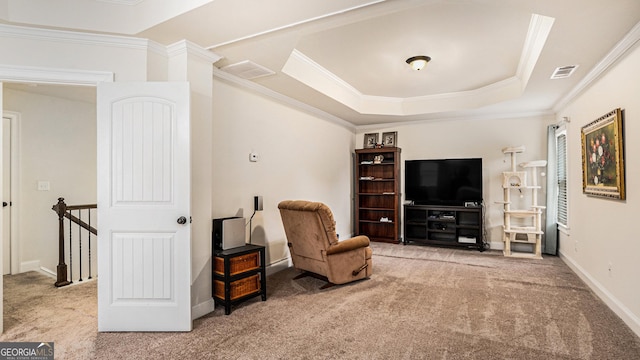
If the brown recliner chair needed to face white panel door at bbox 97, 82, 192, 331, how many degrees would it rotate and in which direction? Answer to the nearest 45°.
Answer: approximately 180°

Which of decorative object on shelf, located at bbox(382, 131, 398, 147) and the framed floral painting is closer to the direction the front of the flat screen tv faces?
the framed floral painting

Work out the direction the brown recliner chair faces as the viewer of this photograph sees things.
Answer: facing away from the viewer and to the right of the viewer

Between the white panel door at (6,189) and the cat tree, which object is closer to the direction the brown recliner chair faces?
the cat tree

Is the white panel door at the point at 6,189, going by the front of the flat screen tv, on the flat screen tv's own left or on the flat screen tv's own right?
on the flat screen tv's own right

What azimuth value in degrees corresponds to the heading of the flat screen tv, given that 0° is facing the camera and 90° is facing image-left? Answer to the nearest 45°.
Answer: approximately 0°

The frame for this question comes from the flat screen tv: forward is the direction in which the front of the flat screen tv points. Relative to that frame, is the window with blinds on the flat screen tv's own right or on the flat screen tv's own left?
on the flat screen tv's own left

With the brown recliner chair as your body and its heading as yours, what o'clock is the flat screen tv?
The flat screen tv is roughly at 12 o'clock from the brown recliner chair.

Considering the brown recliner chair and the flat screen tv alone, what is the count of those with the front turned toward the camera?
1

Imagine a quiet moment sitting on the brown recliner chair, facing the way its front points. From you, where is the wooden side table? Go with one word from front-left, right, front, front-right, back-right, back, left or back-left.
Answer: back

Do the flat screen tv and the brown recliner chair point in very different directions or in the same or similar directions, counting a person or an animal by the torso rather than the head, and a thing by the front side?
very different directions

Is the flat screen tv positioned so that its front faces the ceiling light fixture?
yes

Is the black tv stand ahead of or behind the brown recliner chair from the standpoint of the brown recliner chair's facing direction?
ahead

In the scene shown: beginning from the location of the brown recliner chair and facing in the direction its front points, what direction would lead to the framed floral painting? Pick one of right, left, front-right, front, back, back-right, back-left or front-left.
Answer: front-right

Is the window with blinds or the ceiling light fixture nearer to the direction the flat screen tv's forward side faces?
the ceiling light fixture
